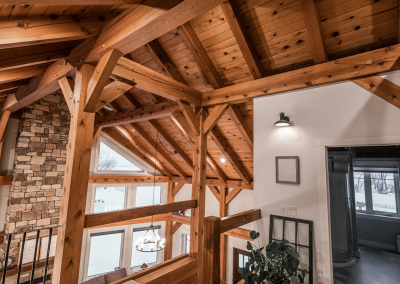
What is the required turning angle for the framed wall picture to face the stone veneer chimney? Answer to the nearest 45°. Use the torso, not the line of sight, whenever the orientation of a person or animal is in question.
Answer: approximately 90° to its right

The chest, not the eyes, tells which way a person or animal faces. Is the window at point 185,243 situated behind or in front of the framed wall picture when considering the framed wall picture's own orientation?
behind

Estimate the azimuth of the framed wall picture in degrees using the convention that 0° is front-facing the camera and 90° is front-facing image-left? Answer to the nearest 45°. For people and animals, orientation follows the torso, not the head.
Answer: approximately 0°

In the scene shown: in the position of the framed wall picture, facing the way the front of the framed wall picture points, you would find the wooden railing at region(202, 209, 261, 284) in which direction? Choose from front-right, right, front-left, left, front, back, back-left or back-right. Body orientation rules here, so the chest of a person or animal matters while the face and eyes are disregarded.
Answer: front-right

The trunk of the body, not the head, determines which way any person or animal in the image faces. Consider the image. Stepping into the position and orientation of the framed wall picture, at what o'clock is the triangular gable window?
The triangular gable window is roughly at 4 o'clock from the framed wall picture.

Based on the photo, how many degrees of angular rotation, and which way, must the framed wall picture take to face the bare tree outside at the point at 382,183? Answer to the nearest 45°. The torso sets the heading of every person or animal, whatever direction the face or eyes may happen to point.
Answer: approximately 135° to its left

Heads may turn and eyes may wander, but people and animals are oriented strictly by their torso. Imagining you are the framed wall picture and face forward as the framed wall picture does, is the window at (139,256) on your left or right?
on your right
